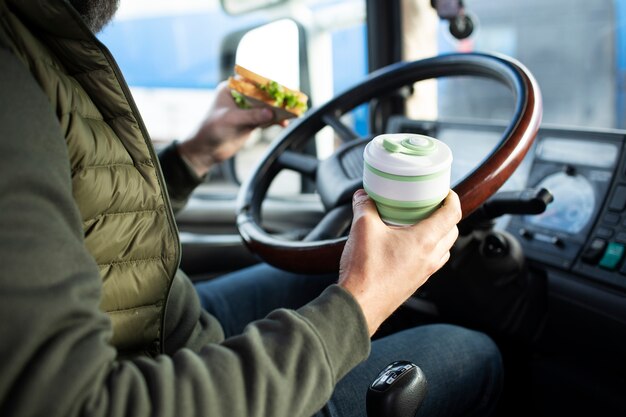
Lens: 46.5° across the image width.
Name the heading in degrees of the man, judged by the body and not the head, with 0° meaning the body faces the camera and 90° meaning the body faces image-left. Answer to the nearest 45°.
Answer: approximately 270°

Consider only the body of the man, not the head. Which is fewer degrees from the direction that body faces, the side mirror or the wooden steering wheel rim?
the wooden steering wheel rim

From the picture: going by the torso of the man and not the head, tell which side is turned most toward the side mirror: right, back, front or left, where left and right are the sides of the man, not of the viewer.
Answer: left

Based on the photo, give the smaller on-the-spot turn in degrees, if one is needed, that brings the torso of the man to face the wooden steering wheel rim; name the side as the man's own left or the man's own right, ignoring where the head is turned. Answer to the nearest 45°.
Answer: approximately 45° to the man's own left
